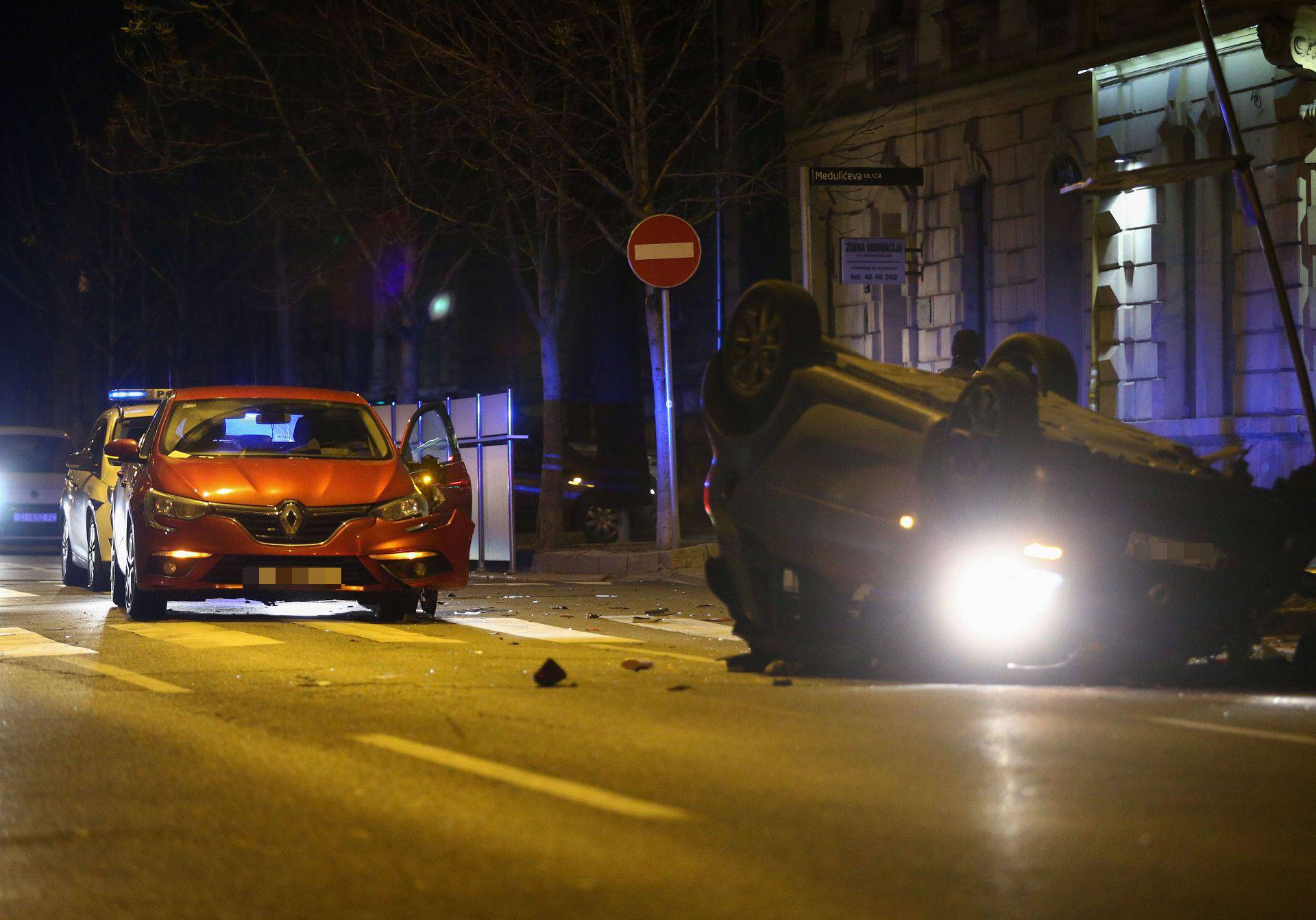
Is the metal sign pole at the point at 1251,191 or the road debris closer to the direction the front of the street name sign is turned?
the road debris

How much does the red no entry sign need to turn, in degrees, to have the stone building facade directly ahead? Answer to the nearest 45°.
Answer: approximately 135° to its left

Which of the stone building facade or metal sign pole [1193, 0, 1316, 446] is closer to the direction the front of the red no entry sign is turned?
the metal sign pole

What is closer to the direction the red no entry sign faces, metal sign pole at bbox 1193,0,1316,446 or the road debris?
the road debris

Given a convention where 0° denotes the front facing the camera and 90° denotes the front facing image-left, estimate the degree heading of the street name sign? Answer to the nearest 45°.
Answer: approximately 0°

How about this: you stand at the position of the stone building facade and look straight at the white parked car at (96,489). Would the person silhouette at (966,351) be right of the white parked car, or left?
left

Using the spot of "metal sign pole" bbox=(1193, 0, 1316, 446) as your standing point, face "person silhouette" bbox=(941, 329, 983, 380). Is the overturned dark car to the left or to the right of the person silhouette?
left

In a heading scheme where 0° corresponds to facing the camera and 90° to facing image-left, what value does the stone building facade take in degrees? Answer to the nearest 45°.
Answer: approximately 45°

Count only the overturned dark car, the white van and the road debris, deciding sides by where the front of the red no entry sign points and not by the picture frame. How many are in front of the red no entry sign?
2
